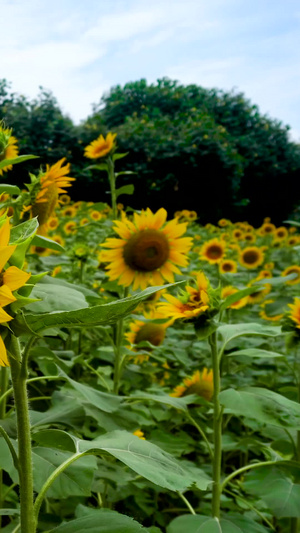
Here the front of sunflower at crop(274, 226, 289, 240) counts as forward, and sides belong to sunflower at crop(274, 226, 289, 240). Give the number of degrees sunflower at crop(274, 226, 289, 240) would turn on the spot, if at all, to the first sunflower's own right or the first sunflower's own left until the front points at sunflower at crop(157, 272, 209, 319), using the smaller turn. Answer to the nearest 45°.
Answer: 0° — it already faces it

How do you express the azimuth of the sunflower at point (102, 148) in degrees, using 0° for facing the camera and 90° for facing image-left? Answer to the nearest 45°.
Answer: approximately 45°

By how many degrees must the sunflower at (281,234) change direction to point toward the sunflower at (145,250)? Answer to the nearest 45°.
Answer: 0° — it already faces it

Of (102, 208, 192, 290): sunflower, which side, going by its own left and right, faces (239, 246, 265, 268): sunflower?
back

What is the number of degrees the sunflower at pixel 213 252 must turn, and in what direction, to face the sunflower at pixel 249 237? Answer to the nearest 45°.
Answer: approximately 180°

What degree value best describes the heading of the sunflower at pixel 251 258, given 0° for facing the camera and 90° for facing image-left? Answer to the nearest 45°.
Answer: approximately 0°
